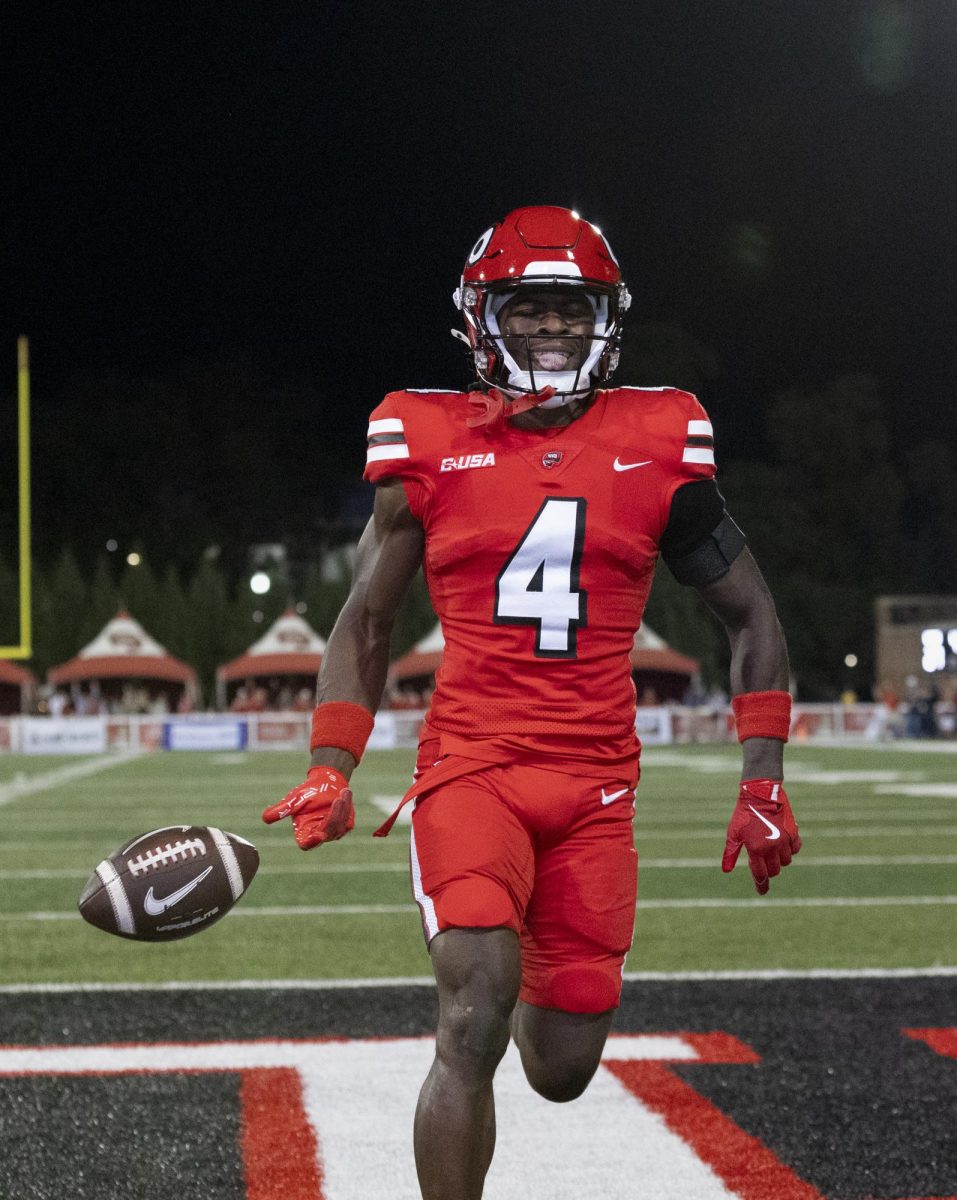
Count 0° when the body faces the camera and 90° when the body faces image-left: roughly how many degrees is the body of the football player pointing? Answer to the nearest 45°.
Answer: approximately 0°

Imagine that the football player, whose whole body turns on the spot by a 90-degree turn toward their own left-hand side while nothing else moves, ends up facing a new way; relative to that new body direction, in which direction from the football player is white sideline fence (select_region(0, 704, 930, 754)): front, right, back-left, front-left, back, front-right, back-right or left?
left

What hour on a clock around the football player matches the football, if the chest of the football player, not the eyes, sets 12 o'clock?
The football is roughly at 3 o'clock from the football player.
